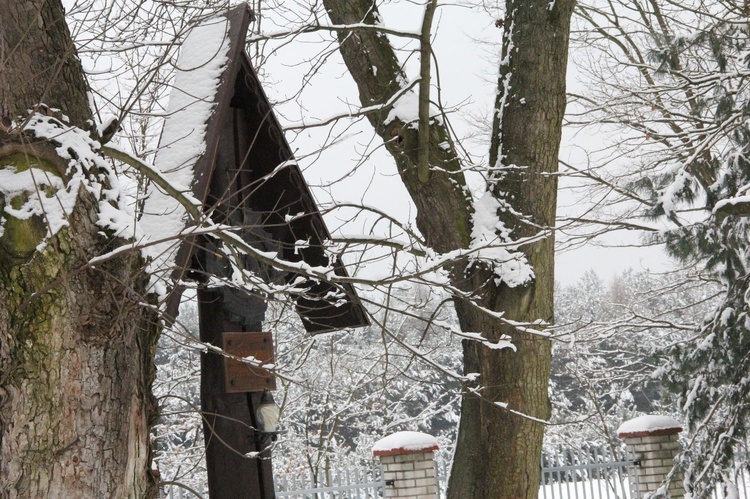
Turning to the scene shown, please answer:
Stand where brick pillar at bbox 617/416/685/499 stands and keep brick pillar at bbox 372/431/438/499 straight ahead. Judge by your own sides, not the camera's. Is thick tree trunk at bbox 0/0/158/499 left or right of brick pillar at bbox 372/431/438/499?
left

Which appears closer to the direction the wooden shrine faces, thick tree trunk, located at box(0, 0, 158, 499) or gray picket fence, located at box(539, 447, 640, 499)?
the thick tree trunk

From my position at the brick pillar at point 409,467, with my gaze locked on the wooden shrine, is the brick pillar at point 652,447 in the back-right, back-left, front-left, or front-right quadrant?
back-left

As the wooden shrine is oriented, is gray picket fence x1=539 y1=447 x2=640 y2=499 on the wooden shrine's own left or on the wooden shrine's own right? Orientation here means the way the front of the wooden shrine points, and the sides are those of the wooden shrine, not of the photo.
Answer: on the wooden shrine's own left

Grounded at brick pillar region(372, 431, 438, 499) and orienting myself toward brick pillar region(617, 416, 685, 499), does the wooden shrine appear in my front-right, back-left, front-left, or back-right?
back-right

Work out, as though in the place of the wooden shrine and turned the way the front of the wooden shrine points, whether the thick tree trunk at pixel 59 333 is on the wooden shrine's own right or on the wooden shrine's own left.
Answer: on the wooden shrine's own right

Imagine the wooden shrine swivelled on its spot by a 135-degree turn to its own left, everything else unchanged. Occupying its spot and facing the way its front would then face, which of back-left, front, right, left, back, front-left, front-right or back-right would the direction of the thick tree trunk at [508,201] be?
front-right

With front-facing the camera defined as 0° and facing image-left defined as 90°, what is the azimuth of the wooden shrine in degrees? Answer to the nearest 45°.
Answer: approximately 315°

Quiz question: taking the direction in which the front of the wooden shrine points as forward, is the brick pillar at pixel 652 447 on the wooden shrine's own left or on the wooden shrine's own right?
on the wooden shrine's own left

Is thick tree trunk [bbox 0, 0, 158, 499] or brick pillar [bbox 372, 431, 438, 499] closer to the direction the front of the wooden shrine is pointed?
the thick tree trunk

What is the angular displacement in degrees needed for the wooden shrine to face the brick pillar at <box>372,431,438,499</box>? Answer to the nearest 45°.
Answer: approximately 135° to its left

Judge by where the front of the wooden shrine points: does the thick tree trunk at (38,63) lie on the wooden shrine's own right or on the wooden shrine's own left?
on the wooden shrine's own right
